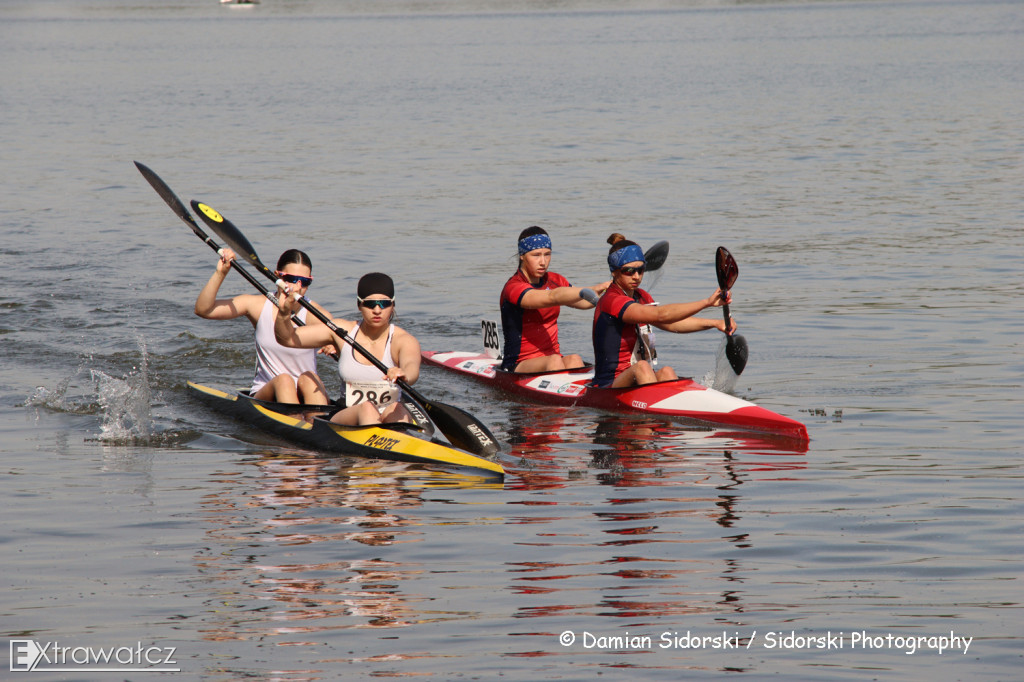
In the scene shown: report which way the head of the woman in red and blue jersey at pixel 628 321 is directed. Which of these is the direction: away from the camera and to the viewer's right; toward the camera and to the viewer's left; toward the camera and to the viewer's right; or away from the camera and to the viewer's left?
toward the camera and to the viewer's right

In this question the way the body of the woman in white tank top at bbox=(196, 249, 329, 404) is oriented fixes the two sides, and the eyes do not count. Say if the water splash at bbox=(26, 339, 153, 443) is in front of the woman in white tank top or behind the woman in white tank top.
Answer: behind

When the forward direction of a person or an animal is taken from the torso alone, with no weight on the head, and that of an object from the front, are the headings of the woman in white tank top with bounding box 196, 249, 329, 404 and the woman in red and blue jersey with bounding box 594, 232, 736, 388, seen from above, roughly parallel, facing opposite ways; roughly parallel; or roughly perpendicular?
roughly parallel

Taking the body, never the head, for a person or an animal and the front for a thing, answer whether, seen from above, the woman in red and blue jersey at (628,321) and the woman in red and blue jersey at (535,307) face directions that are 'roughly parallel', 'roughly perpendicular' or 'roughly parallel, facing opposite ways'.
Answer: roughly parallel

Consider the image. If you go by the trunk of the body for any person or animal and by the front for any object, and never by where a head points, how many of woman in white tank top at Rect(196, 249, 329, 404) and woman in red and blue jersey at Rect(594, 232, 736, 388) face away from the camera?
0

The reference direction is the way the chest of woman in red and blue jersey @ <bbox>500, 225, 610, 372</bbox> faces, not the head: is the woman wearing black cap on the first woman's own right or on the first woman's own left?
on the first woman's own right

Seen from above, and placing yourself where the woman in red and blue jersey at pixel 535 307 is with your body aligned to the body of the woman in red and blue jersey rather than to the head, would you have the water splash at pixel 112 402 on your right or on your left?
on your right

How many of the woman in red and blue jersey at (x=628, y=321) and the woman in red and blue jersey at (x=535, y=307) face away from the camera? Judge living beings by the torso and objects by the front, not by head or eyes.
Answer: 0

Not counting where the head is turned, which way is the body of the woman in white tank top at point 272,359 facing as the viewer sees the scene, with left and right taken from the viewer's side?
facing the viewer and to the right of the viewer

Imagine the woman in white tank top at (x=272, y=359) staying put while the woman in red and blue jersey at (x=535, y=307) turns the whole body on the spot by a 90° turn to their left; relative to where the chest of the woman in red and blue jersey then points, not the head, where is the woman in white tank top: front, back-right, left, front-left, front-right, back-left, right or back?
back

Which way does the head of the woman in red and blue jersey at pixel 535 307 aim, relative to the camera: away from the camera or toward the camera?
toward the camera

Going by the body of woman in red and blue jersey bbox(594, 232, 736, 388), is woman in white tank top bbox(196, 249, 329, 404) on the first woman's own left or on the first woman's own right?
on the first woman's own right
